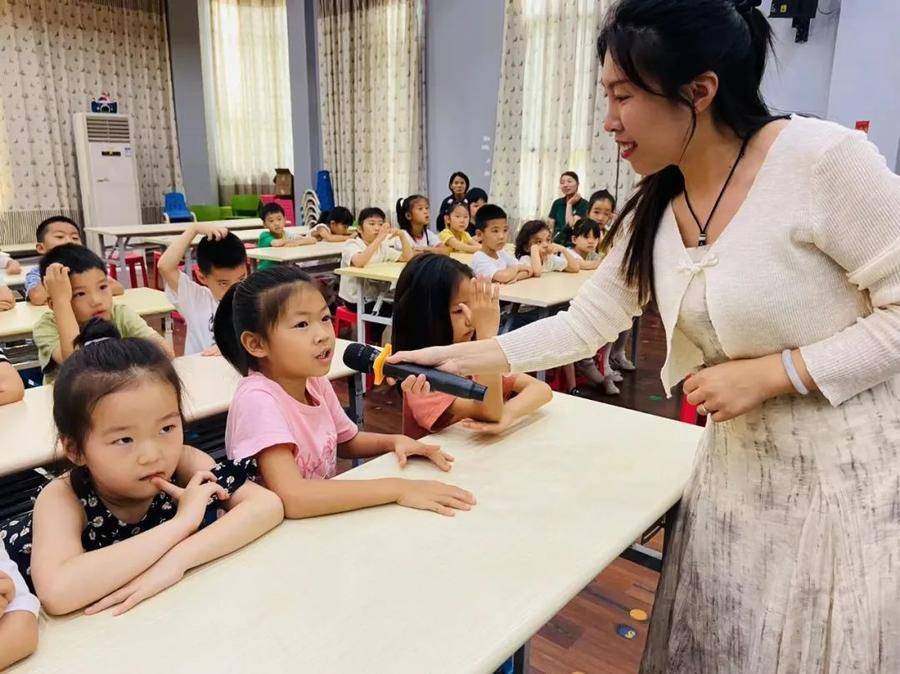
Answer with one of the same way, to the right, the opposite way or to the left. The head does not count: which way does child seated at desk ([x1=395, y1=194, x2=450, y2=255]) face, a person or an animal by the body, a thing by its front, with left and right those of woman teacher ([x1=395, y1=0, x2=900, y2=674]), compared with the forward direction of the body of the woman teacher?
to the left

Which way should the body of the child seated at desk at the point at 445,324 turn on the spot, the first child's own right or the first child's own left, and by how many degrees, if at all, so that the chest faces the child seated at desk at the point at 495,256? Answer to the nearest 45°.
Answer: approximately 135° to the first child's own left

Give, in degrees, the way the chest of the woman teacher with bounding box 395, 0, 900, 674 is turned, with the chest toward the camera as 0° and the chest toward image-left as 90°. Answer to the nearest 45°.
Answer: approximately 45°

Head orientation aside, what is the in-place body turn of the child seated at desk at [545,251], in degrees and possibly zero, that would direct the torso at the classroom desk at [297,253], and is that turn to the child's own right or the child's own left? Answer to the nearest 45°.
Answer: approximately 135° to the child's own right

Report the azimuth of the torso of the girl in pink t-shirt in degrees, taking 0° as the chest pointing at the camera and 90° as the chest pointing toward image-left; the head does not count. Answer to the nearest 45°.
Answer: approximately 315°

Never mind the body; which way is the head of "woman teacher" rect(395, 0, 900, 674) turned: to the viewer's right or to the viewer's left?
to the viewer's left

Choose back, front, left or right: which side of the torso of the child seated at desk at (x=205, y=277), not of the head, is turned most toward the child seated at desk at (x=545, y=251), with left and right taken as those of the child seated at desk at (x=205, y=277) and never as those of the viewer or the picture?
left

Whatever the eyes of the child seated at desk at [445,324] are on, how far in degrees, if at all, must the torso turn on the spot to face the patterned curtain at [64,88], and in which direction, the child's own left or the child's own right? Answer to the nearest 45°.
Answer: approximately 180°
